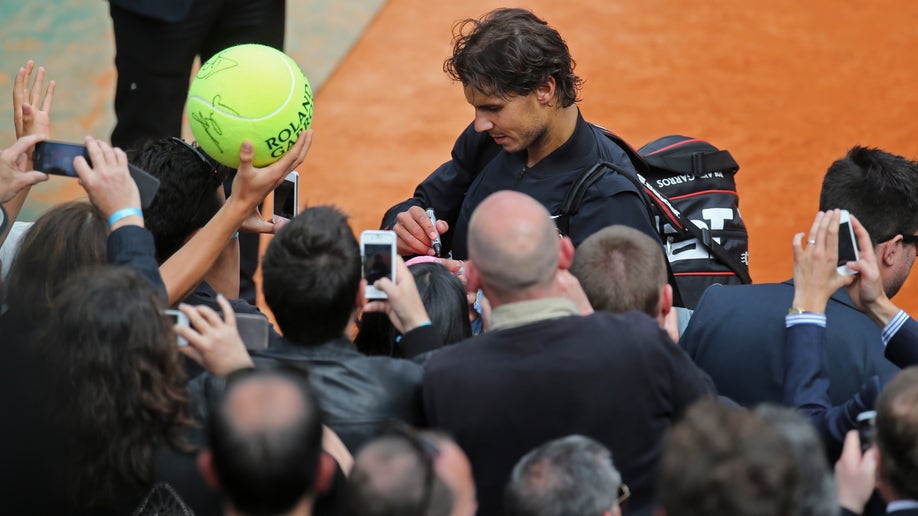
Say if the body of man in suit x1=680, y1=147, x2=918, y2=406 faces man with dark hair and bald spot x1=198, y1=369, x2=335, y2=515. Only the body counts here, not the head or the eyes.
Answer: no

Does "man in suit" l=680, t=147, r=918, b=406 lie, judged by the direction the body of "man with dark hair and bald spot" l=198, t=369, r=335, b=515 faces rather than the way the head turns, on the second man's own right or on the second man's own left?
on the second man's own right

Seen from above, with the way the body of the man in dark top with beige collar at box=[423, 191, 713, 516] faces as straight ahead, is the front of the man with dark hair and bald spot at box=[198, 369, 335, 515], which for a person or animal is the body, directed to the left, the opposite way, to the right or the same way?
the same way

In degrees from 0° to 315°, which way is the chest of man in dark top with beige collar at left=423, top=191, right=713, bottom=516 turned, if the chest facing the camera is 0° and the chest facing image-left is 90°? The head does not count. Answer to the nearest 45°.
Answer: approximately 180°

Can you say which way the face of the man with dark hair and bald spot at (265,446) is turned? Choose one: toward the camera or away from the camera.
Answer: away from the camera

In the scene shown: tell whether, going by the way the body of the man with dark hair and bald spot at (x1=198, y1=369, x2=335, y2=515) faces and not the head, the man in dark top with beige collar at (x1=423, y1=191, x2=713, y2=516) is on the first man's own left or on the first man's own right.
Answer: on the first man's own right

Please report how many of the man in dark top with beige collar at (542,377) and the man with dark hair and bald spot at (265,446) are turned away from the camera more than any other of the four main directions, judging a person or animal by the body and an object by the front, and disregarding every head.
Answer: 2

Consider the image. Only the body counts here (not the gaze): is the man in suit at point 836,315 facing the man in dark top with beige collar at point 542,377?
no

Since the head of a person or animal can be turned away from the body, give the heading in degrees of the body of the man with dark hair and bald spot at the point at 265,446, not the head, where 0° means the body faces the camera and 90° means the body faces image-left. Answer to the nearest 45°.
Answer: approximately 180°

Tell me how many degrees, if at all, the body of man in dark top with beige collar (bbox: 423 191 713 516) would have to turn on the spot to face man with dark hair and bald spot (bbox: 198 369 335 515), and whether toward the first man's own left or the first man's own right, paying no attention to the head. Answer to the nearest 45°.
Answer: approximately 135° to the first man's own left
